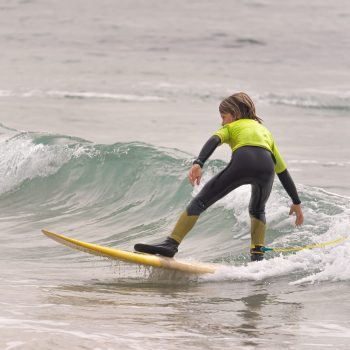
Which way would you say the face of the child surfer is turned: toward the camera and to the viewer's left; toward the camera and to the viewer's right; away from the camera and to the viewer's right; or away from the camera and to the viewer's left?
away from the camera and to the viewer's left

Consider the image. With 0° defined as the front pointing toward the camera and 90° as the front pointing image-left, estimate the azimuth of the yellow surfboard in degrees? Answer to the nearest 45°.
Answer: approximately 90°
